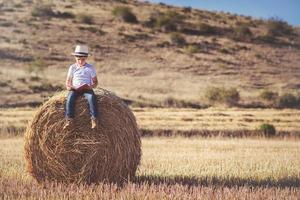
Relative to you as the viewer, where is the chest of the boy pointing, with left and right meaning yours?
facing the viewer

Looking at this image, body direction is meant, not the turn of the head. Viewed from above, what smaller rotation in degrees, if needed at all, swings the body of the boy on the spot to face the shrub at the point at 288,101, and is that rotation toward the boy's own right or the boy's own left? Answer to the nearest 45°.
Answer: approximately 135° to the boy's own left

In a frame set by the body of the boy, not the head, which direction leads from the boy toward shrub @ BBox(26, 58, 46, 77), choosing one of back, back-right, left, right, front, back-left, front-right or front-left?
back

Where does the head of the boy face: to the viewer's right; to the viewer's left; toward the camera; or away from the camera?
toward the camera
